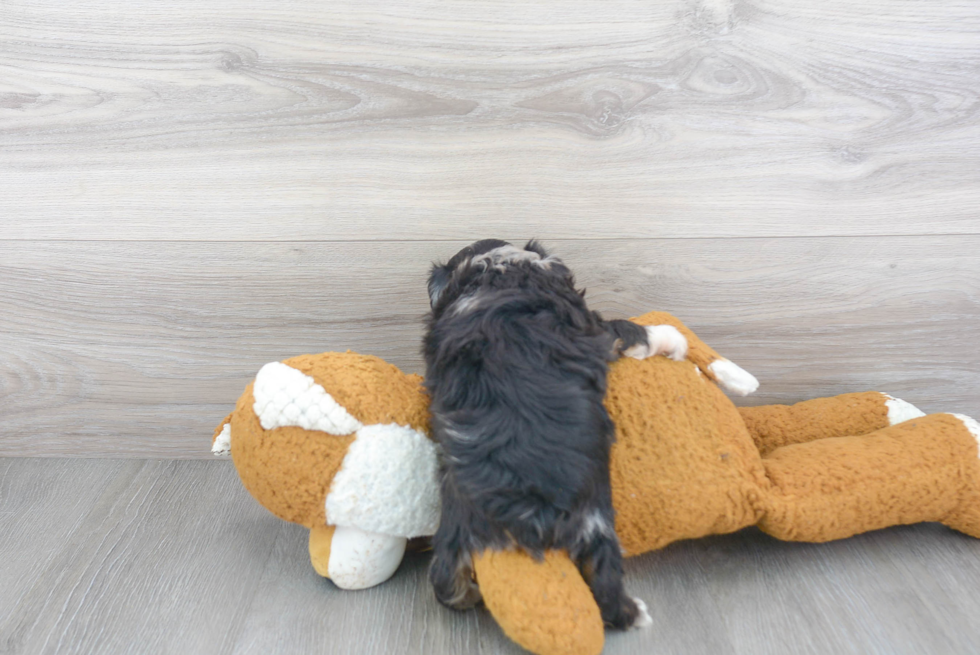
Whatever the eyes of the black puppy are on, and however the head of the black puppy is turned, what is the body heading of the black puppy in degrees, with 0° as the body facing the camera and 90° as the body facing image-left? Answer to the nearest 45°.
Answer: approximately 180°
